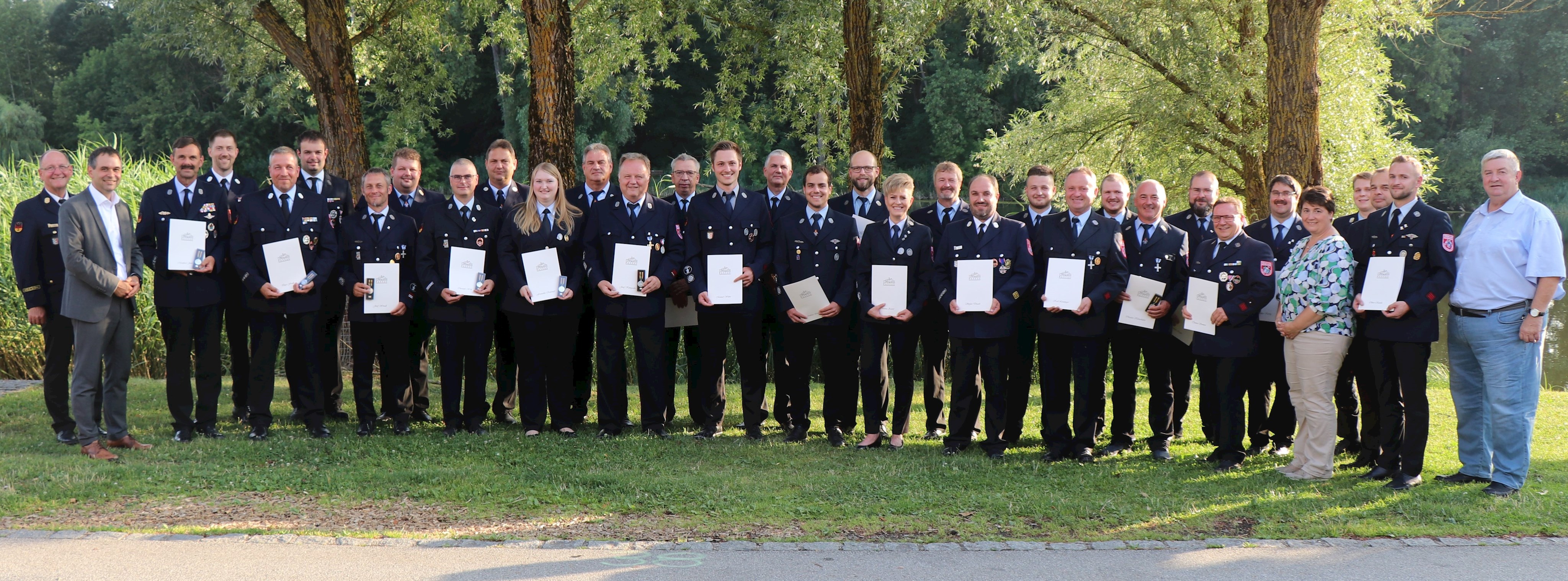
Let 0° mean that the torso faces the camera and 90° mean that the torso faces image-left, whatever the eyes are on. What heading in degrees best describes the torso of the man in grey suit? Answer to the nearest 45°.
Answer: approximately 315°

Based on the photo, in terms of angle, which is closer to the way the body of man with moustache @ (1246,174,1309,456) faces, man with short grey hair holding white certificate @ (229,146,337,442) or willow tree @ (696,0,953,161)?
the man with short grey hair holding white certificate

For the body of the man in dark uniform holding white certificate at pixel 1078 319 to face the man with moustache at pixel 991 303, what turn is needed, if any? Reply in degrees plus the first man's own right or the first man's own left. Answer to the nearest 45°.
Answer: approximately 90° to the first man's own right

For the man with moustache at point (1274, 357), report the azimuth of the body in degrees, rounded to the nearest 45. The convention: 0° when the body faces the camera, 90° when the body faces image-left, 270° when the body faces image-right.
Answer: approximately 0°

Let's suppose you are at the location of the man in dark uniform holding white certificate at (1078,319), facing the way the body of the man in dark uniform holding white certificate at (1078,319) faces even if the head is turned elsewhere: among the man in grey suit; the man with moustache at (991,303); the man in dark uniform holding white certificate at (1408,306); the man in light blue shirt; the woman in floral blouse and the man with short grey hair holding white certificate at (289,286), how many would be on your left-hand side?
3

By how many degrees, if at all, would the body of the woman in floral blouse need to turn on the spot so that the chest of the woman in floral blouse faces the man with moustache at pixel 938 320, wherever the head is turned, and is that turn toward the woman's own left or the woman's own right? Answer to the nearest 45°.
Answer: approximately 45° to the woman's own right

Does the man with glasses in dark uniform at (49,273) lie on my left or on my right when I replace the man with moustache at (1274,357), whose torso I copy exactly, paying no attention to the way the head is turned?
on my right

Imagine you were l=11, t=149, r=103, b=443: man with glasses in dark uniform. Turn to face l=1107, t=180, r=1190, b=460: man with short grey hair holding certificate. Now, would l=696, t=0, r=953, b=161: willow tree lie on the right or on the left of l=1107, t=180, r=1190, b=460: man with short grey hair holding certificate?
left

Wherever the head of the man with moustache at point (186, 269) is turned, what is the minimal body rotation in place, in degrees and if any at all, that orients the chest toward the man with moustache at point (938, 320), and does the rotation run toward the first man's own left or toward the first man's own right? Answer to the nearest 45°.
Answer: approximately 45° to the first man's own left
